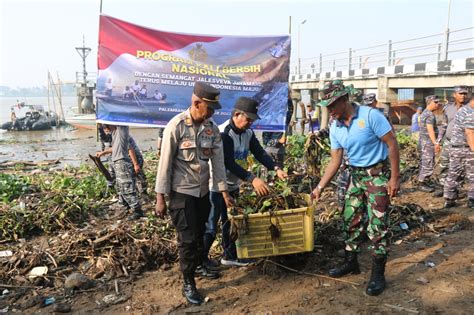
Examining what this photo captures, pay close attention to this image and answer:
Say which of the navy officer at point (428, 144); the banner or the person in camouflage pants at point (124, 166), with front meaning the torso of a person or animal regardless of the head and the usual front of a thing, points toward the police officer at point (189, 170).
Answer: the banner

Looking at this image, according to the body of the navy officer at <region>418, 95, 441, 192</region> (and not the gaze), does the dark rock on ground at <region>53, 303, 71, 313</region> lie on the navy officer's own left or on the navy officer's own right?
on the navy officer's own right

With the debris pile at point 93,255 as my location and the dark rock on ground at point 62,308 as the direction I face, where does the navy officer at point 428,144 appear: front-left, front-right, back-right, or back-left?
back-left

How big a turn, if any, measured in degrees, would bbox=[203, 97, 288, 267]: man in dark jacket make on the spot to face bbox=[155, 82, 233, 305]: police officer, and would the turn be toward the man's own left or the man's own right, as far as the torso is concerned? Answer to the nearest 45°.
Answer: approximately 90° to the man's own right

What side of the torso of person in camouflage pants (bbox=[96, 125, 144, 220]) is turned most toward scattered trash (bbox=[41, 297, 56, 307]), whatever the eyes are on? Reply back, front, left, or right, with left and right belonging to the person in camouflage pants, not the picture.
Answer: left

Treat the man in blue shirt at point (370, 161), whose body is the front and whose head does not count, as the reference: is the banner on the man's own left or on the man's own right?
on the man's own right

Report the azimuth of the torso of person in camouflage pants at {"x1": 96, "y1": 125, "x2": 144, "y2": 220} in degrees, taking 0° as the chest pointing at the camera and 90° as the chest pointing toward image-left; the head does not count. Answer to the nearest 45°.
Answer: approximately 90°
